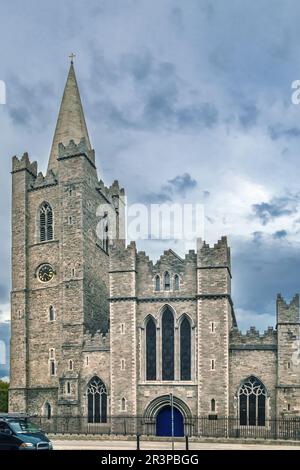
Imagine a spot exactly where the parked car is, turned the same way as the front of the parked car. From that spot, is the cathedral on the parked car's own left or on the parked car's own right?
on the parked car's own left

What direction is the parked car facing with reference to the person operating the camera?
facing the viewer and to the right of the viewer

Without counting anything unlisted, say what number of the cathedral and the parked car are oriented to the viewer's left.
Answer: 0

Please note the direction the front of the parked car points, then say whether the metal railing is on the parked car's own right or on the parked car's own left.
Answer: on the parked car's own left

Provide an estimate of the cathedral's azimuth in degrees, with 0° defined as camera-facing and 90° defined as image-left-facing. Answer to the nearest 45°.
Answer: approximately 0°

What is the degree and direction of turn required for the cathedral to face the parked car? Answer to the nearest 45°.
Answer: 0° — it already faces it
